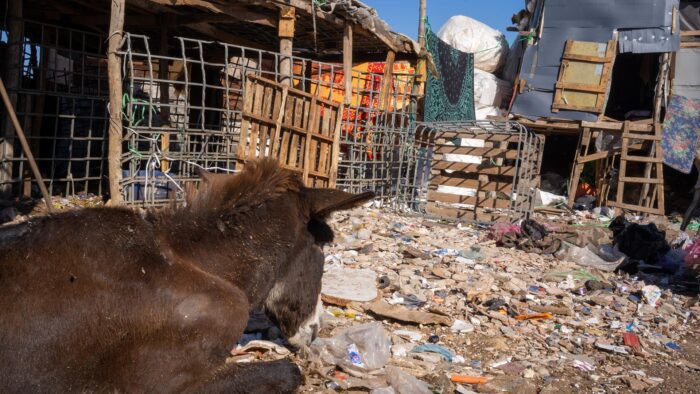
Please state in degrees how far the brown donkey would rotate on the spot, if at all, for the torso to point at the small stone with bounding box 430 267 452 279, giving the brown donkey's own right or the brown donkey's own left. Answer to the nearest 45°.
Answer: approximately 45° to the brown donkey's own left

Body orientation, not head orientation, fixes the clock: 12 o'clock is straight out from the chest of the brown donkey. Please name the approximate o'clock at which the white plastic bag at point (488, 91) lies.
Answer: The white plastic bag is roughly at 10 o'clock from the brown donkey.

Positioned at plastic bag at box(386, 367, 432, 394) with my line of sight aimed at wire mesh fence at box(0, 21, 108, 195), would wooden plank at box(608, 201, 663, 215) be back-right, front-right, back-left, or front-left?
front-right

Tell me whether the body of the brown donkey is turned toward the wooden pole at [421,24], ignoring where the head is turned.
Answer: no

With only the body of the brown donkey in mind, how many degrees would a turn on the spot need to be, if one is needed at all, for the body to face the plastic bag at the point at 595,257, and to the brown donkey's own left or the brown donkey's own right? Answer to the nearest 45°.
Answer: approximately 45° to the brown donkey's own left

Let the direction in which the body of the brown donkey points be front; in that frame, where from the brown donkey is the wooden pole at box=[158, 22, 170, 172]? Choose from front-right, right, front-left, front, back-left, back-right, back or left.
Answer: left

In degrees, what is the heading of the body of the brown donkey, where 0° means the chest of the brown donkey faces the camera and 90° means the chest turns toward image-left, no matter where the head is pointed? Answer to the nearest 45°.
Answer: approximately 270°

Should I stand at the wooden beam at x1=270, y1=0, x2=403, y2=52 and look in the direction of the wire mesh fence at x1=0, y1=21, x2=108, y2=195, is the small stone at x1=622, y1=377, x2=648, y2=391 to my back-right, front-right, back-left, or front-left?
back-left

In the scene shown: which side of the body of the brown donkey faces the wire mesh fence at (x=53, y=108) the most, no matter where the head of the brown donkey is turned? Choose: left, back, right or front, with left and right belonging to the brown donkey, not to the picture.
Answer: left

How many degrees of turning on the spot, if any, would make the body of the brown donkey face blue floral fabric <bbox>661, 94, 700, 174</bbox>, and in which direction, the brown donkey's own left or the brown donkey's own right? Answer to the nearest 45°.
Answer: approximately 45° to the brown donkey's own left

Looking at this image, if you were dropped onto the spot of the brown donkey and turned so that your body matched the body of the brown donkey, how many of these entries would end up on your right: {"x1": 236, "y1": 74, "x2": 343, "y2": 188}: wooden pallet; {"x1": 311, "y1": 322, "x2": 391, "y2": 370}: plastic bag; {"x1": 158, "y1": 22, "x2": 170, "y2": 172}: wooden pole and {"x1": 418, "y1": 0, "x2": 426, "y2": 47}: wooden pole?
0

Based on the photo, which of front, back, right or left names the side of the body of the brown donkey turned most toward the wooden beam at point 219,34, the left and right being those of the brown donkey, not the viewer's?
left

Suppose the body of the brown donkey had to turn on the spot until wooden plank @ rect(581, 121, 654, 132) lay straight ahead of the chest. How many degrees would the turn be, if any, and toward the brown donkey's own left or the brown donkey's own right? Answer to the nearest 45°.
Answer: approximately 45° to the brown donkey's own left

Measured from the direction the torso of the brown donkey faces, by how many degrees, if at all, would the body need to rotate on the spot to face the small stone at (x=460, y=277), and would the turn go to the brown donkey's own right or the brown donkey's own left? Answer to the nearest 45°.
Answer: approximately 45° to the brown donkey's own left

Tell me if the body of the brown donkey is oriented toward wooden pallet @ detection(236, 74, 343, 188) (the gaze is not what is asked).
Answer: no

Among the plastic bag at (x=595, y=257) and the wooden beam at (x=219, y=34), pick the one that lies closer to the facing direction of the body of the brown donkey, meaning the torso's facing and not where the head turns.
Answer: the plastic bag

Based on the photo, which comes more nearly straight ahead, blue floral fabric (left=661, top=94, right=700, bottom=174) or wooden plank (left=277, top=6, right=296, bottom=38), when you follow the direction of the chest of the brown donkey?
the blue floral fabric

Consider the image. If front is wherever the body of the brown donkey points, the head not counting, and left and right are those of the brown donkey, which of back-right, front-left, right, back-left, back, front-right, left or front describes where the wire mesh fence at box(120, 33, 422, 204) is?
left
